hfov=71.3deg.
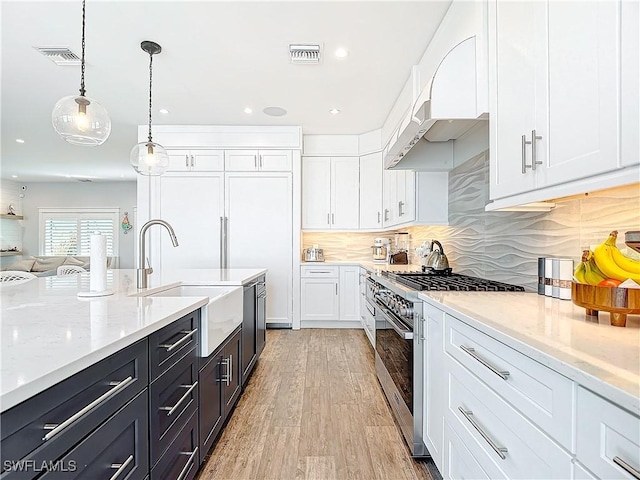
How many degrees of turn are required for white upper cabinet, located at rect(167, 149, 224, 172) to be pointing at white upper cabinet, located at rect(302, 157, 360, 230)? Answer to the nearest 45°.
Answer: approximately 90° to its left

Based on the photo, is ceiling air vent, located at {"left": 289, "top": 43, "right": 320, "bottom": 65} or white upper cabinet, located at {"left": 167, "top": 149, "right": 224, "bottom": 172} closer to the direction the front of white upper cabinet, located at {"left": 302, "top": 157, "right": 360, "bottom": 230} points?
the ceiling air vent

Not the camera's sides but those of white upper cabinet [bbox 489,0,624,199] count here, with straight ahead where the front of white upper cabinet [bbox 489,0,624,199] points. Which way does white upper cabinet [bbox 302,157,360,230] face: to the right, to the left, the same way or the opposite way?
to the left

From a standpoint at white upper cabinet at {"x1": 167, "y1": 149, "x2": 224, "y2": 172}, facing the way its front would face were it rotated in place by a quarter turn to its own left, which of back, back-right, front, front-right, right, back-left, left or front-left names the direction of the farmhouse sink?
right

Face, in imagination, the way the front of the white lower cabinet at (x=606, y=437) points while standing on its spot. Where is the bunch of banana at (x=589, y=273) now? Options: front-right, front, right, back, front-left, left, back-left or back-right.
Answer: back-right

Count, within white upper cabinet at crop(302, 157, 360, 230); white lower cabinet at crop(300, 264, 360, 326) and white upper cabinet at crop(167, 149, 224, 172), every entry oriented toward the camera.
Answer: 3

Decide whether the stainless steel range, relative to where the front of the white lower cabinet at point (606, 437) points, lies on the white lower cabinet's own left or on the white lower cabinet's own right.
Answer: on the white lower cabinet's own right

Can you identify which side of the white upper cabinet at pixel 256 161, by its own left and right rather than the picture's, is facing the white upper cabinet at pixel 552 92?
front

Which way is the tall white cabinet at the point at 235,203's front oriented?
toward the camera

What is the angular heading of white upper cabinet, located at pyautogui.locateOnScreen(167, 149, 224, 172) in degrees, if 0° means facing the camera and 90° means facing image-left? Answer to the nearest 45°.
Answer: approximately 0°

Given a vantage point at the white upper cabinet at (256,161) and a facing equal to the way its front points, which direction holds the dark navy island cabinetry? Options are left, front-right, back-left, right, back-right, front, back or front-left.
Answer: front

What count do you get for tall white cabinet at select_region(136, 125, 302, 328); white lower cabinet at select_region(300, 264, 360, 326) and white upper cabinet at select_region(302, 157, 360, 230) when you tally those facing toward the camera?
3

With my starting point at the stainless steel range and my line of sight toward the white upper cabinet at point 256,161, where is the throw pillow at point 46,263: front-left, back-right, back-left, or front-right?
front-left
